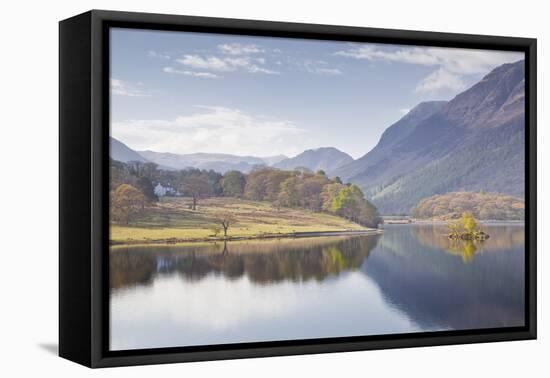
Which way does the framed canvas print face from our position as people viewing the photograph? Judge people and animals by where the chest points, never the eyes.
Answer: facing the viewer and to the right of the viewer
